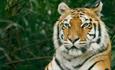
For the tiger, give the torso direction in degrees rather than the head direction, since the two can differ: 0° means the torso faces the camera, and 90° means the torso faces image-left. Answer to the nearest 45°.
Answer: approximately 45°
